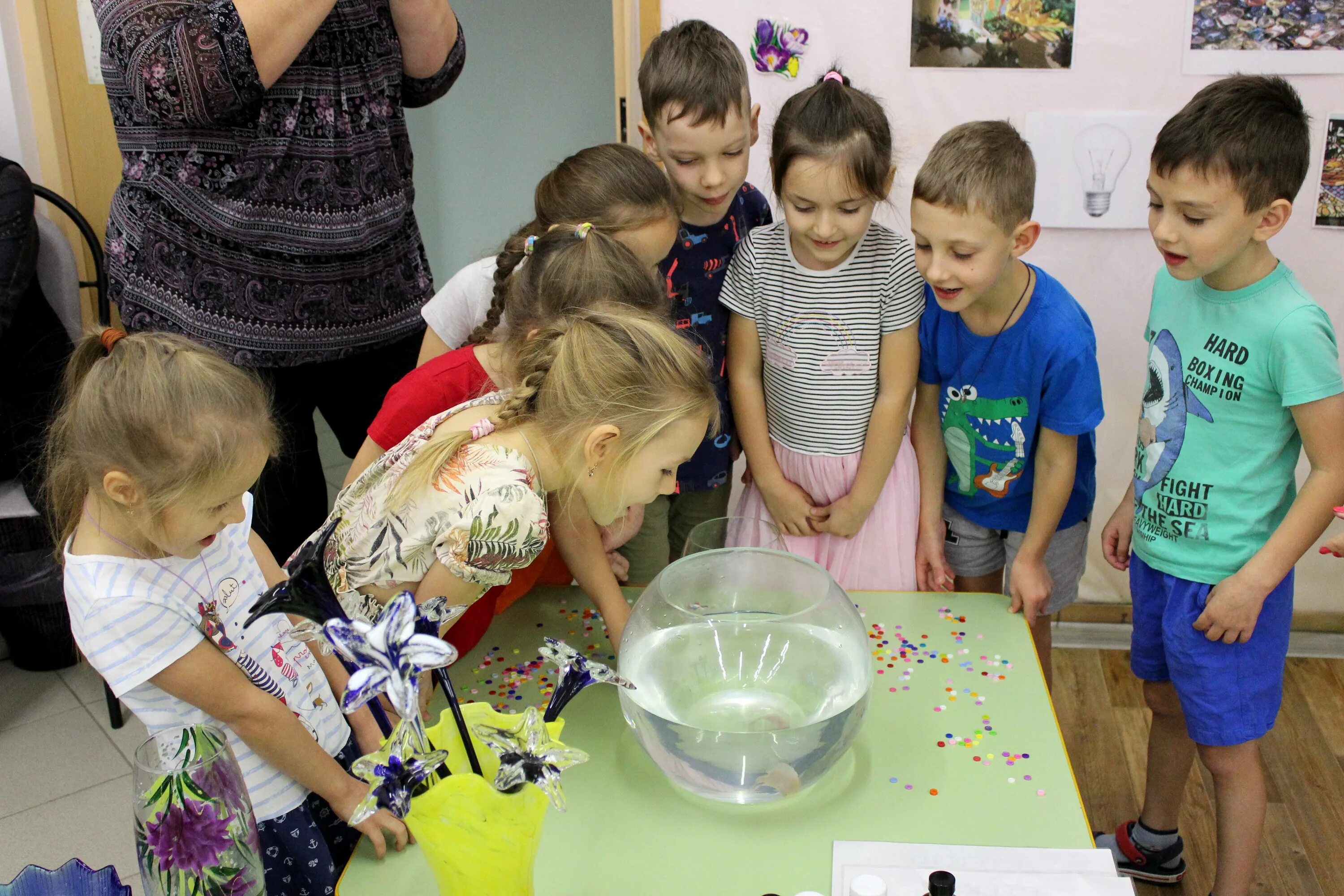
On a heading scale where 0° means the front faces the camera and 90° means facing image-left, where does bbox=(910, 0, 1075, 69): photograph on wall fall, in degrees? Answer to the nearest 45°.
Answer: approximately 0°

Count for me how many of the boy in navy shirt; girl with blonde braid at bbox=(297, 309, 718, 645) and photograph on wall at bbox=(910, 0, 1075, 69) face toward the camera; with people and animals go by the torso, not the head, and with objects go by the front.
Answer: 2

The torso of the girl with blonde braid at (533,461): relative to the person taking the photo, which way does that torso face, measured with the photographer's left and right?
facing to the right of the viewer

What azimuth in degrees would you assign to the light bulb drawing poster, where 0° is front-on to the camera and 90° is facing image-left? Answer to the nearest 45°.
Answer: approximately 0°

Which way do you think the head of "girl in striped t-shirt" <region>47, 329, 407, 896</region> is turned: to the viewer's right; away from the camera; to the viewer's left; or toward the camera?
to the viewer's right

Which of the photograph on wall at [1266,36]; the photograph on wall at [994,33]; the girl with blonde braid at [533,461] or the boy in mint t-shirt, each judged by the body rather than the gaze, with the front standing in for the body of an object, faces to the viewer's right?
the girl with blonde braid

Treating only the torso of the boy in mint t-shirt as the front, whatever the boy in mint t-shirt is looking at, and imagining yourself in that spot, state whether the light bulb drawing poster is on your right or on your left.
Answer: on your right

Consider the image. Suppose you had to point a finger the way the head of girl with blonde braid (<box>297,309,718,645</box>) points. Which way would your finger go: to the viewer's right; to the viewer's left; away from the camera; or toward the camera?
to the viewer's right

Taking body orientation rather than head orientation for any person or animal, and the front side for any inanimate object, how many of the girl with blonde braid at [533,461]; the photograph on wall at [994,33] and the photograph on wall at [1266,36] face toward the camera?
2

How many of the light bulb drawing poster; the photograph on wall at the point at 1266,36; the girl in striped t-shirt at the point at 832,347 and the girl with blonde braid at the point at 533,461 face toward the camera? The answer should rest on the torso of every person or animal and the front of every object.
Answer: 3

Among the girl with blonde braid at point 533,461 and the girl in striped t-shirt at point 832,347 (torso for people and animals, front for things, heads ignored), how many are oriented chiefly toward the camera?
1
